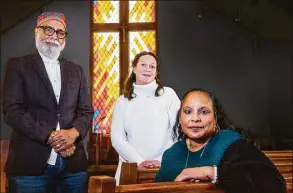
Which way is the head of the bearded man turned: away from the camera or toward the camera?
toward the camera

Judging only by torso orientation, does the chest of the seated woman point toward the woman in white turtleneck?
no

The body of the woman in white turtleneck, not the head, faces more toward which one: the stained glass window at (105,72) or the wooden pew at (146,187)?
the wooden pew

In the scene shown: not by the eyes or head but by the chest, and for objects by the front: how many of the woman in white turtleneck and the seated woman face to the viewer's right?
0

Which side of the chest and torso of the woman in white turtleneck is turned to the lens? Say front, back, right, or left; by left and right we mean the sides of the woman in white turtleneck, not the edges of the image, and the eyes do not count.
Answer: front

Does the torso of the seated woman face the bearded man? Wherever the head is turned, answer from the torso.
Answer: no

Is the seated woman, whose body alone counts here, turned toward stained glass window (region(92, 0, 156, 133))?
no

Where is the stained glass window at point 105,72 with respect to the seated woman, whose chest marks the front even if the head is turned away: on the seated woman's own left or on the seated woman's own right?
on the seated woman's own right

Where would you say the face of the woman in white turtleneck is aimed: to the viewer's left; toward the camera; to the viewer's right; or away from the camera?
toward the camera

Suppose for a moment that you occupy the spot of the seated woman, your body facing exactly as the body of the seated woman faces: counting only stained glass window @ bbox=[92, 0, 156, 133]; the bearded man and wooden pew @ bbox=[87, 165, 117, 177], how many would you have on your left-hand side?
0

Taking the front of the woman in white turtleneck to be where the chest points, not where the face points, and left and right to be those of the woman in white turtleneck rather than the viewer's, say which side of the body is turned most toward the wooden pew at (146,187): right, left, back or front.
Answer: front

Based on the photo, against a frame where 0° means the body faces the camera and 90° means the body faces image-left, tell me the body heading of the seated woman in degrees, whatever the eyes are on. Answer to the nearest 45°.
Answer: approximately 45°

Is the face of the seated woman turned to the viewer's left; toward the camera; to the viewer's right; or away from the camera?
toward the camera

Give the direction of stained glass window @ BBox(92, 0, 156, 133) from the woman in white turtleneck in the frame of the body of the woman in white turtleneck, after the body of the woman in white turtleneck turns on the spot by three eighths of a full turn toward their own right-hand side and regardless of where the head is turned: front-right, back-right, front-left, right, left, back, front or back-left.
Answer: front-right
